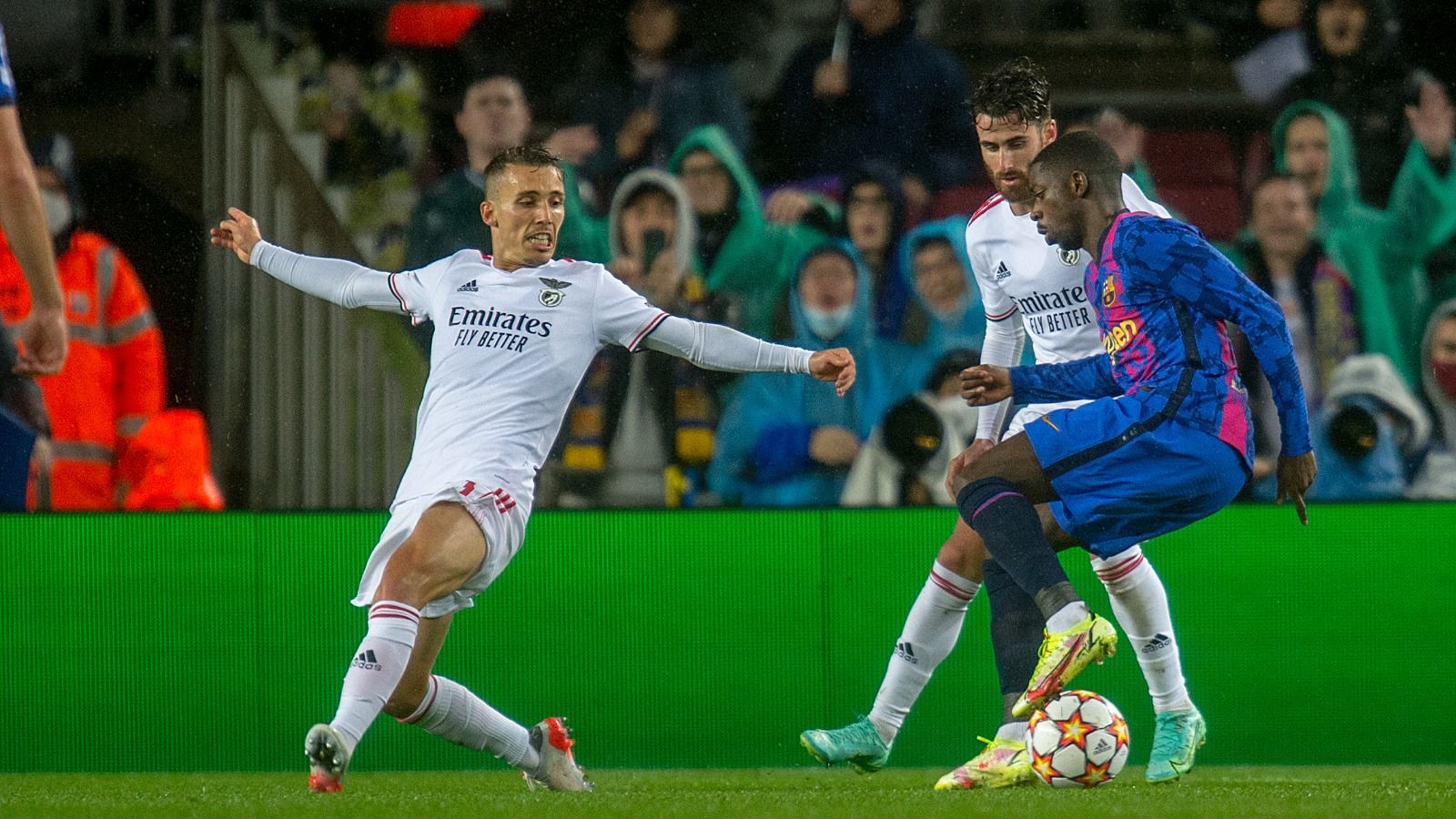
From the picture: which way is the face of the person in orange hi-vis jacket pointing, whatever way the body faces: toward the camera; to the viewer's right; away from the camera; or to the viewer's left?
toward the camera

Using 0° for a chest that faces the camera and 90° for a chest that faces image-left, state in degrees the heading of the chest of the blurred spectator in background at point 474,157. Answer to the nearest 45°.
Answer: approximately 0°

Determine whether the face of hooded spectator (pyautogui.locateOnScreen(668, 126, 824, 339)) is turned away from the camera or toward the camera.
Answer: toward the camera

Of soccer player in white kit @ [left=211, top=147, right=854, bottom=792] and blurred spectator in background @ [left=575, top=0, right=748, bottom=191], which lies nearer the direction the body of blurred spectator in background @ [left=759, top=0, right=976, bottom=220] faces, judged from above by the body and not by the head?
the soccer player in white kit

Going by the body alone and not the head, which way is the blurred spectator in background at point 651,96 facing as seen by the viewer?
toward the camera

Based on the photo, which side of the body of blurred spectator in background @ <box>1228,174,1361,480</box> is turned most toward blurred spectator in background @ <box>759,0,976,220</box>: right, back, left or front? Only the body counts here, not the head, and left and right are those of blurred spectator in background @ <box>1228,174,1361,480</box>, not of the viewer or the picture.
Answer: right

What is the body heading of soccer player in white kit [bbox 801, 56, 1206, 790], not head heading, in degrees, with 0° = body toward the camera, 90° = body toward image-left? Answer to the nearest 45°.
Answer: approximately 0°

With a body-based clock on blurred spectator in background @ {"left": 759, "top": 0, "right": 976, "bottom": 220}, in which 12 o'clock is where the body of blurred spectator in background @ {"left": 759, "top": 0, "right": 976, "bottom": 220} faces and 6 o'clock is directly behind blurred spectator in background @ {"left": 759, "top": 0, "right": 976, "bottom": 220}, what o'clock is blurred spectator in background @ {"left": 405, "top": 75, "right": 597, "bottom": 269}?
blurred spectator in background @ {"left": 405, "top": 75, "right": 597, "bottom": 269} is roughly at 3 o'clock from blurred spectator in background @ {"left": 759, "top": 0, "right": 976, "bottom": 220}.

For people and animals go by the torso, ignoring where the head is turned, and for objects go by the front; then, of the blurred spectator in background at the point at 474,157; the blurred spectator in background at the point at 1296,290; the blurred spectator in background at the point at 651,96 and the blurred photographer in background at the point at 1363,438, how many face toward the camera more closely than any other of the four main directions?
4

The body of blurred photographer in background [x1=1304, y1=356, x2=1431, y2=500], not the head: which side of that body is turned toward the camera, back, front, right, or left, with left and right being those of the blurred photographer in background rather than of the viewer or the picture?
front

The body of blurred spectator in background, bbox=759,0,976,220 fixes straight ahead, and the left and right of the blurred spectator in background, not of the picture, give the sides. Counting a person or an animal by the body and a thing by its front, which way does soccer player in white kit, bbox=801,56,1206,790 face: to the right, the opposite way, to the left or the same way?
the same way

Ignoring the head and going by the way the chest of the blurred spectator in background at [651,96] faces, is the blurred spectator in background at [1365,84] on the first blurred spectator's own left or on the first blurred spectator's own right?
on the first blurred spectator's own left

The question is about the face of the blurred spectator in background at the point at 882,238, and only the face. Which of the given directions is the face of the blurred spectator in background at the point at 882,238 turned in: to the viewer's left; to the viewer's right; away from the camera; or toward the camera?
toward the camera

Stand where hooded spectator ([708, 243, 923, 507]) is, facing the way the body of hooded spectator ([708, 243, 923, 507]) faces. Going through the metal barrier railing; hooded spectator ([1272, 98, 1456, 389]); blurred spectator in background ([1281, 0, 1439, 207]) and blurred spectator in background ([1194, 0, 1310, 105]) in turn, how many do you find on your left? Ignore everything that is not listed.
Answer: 3

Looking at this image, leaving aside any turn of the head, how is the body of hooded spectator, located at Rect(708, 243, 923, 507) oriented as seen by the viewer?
toward the camera

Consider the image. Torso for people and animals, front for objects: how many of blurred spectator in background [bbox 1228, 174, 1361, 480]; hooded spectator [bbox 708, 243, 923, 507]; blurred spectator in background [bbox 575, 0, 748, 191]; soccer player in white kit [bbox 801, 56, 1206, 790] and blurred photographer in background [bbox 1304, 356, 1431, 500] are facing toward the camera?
5

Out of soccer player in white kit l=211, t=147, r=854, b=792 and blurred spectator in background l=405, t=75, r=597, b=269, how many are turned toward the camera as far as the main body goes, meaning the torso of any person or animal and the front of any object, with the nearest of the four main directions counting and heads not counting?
2
